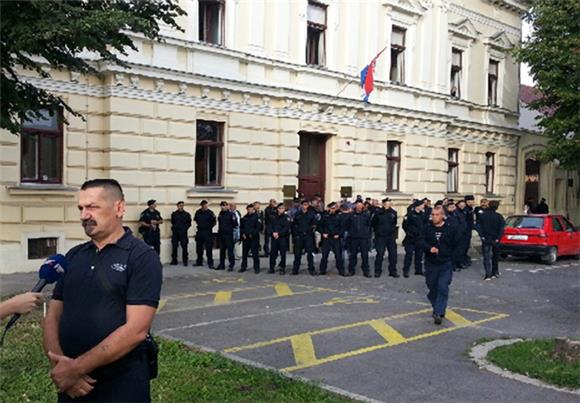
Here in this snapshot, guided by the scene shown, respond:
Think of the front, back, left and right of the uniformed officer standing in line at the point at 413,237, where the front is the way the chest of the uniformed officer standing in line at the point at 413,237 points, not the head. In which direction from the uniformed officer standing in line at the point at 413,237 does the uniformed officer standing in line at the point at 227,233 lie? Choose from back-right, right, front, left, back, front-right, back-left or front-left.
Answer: back-right

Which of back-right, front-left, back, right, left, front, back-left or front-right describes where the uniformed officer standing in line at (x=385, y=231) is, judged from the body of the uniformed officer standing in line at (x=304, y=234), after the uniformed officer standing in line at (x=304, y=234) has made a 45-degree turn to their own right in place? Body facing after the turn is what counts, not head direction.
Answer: back-left

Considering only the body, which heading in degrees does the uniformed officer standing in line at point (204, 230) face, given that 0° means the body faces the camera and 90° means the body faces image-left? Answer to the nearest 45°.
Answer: approximately 0°

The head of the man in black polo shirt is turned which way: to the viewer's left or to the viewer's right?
to the viewer's left

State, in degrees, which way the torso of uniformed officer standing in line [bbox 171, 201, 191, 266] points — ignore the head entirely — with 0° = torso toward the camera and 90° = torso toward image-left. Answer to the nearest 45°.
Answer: approximately 0°

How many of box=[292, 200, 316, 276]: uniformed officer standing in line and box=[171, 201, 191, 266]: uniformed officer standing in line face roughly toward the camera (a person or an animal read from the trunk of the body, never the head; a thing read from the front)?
2
